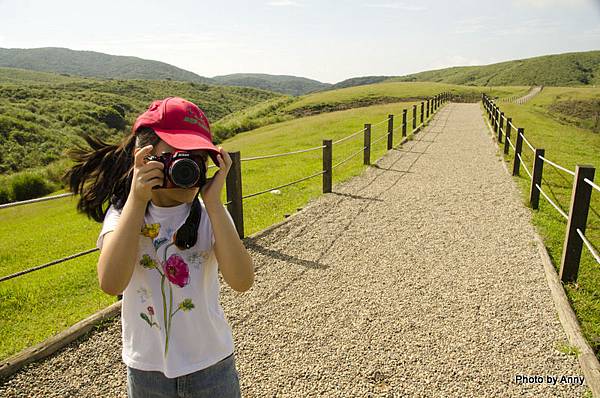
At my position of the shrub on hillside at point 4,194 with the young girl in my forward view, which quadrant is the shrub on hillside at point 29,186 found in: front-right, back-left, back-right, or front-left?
back-left

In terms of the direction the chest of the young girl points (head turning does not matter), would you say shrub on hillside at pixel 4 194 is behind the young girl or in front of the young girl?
behind

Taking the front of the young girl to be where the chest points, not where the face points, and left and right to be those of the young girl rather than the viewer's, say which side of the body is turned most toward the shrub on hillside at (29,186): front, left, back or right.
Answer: back

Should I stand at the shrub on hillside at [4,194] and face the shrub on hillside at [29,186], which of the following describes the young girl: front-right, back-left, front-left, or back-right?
back-right

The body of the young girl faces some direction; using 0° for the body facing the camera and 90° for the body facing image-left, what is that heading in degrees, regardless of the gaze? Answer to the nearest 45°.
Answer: approximately 0°

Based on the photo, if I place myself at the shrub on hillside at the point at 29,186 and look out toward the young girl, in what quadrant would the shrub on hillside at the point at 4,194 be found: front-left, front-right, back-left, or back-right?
front-right

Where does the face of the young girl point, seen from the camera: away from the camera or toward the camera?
toward the camera
